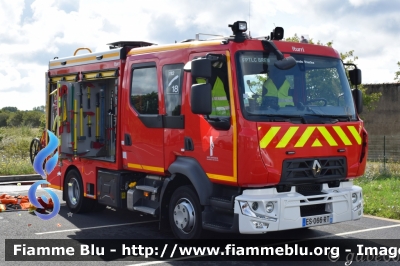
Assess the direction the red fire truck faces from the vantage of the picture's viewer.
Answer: facing the viewer and to the right of the viewer

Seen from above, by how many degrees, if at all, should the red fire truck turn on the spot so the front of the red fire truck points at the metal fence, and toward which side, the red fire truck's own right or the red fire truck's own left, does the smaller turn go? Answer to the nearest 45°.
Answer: approximately 90° to the red fire truck's own left
